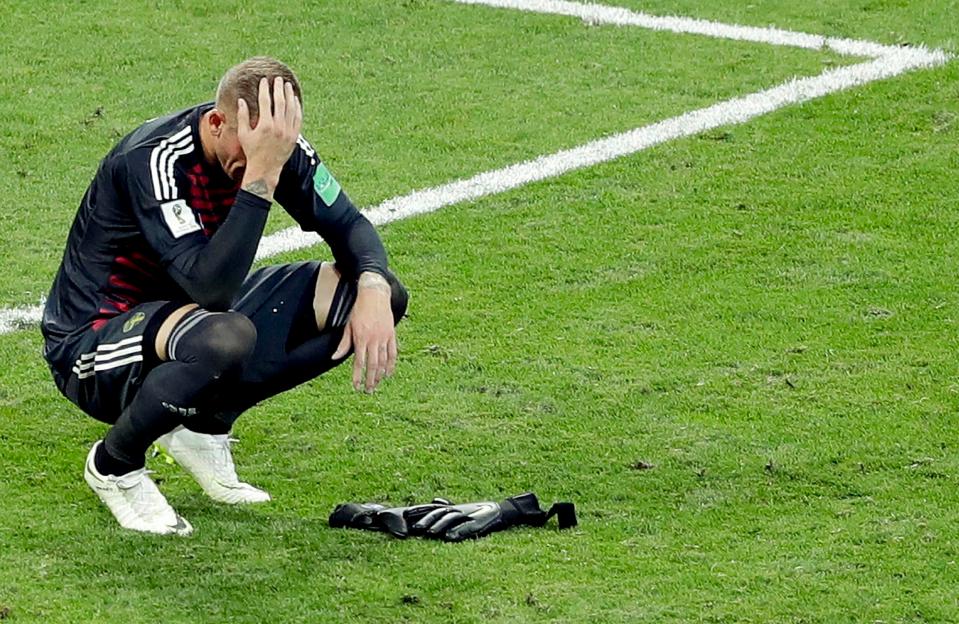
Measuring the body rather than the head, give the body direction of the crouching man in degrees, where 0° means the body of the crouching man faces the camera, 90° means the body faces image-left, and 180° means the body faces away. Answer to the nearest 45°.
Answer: approximately 315°

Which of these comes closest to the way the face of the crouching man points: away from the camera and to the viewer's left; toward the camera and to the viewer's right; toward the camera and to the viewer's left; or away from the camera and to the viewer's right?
toward the camera and to the viewer's right
